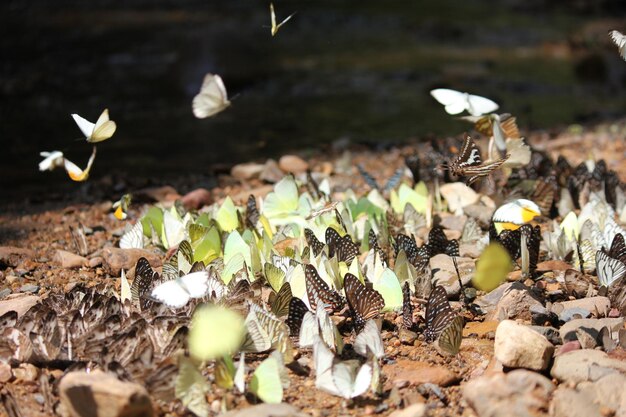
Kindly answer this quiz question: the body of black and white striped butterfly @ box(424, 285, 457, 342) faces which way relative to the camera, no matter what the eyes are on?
to the viewer's left

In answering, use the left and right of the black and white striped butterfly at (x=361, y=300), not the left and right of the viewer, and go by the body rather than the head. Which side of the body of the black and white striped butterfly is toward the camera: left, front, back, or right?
left

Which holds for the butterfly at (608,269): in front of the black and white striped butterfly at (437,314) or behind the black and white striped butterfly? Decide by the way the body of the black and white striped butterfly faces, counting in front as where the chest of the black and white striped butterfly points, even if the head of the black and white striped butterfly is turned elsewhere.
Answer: behind

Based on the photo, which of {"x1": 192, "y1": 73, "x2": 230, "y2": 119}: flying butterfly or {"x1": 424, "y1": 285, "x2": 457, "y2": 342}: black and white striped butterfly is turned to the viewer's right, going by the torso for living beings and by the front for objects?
the flying butterfly

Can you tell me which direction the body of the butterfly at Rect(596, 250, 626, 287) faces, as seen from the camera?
to the viewer's left
